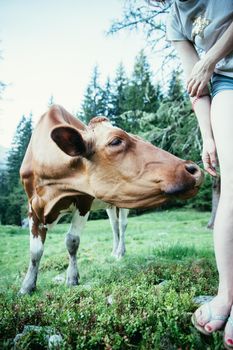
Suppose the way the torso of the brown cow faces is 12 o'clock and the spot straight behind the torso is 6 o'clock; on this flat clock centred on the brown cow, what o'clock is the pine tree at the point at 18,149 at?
The pine tree is roughly at 4 o'clock from the brown cow.

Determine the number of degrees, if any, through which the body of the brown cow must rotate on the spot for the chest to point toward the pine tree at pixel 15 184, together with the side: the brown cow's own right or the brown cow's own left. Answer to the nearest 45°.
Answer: approximately 135° to the brown cow's own right

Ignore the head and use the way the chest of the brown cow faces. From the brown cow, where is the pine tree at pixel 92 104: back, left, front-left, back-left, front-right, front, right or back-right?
back-right

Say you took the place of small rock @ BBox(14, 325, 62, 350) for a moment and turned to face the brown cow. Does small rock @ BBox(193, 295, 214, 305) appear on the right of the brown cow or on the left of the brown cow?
right

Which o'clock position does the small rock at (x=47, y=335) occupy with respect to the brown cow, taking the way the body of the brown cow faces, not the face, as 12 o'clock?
The small rock is roughly at 11 o'clock from the brown cow.

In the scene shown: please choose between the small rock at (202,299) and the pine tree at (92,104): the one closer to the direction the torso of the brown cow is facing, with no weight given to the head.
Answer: the small rock

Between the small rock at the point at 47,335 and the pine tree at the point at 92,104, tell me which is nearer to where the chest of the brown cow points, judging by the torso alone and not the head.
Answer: the small rock
